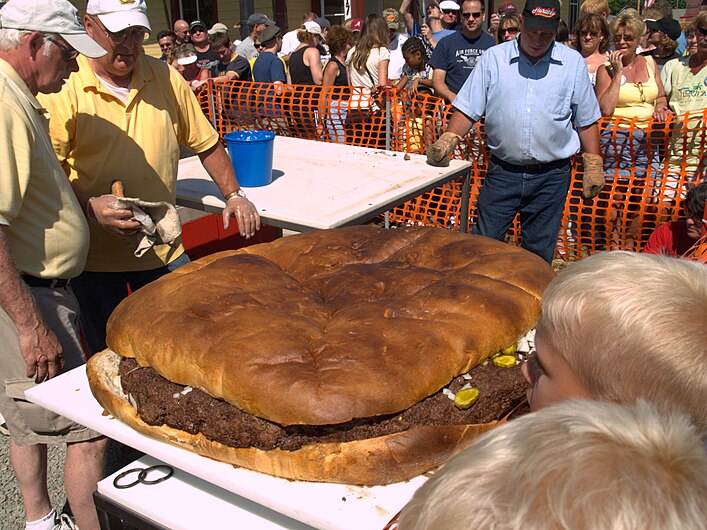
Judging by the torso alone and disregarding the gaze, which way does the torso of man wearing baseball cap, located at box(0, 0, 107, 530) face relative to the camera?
to the viewer's right

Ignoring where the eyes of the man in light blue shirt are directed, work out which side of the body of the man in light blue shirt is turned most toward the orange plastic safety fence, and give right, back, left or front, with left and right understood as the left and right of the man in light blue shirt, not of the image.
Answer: back

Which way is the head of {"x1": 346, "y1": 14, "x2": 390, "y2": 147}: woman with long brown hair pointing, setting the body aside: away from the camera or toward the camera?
away from the camera

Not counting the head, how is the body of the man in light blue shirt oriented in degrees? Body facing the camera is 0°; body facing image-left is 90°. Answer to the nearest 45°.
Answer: approximately 0°

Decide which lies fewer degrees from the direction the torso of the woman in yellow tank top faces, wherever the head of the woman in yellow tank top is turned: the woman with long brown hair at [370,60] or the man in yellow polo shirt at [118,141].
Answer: the man in yellow polo shirt

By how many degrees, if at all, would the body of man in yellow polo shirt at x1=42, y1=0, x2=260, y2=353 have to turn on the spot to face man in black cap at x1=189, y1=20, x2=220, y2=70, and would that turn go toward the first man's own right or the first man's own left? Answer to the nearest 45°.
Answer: approximately 135° to the first man's own left

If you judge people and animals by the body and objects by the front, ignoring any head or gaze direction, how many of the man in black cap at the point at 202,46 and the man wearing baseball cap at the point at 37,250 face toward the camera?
1

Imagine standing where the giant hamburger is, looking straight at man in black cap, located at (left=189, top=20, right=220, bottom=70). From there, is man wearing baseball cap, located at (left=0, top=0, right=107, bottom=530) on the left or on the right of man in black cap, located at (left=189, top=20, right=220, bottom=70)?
left

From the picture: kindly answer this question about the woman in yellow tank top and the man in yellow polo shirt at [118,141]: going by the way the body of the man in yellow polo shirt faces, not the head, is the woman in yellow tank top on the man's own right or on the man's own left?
on the man's own left
